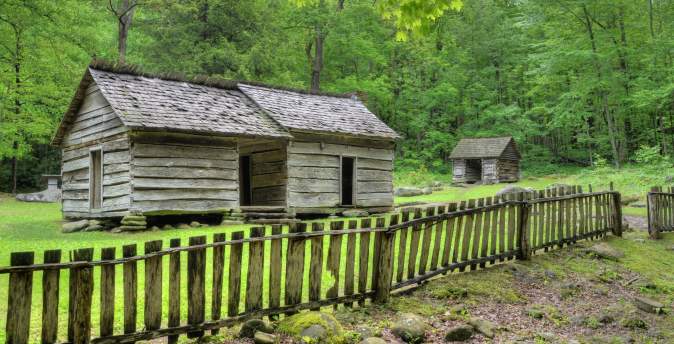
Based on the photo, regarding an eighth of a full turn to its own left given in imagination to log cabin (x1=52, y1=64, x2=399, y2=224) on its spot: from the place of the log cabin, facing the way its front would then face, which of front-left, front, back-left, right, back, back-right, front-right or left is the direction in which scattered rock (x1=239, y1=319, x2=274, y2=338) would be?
right

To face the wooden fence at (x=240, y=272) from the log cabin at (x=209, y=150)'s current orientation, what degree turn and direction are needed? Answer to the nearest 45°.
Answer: approximately 45° to its right

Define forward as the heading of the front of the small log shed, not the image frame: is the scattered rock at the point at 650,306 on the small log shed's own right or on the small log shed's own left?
on the small log shed's own left

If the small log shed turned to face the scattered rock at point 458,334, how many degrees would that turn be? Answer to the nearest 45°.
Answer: approximately 45° to its left

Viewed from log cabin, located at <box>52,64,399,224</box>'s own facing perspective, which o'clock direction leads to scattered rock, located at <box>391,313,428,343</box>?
The scattered rock is roughly at 1 o'clock from the log cabin.

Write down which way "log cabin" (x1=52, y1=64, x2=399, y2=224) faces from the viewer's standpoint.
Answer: facing the viewer and to the right of the viewer

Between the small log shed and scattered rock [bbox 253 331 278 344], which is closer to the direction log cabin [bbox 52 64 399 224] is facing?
the scattered rock

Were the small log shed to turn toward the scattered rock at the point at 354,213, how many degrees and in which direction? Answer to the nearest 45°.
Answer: approximately 45° to its left

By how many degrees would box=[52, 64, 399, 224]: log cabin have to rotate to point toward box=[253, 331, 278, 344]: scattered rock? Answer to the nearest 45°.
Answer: approximately 45° to its right

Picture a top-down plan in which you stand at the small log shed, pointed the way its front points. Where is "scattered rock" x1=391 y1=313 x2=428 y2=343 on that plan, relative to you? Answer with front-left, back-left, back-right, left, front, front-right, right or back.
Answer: front-left

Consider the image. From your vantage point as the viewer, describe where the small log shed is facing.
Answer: facing the viewer and to the left of the viewer

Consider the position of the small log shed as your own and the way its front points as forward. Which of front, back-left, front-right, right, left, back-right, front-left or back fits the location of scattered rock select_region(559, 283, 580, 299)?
front-left

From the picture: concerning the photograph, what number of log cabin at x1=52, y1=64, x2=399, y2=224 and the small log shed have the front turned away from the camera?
0
